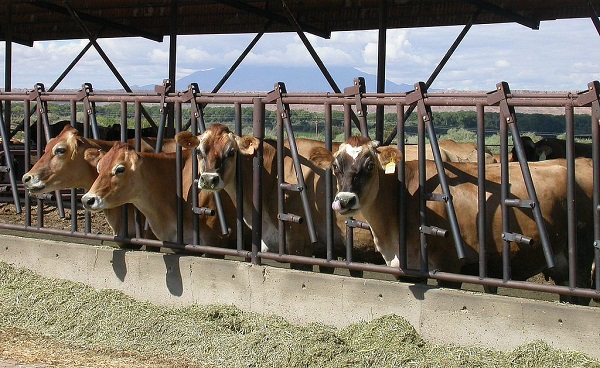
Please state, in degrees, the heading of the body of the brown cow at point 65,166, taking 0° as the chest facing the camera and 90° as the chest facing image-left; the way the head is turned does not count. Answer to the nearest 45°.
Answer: approximately 90°

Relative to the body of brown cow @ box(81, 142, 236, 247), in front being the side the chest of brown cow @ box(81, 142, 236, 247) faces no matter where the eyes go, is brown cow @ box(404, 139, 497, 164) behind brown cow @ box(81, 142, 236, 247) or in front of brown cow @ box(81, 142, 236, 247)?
behind

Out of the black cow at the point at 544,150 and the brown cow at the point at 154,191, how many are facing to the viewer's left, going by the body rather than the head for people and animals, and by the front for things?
2

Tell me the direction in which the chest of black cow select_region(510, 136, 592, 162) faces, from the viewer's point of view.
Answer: to the viewer's left

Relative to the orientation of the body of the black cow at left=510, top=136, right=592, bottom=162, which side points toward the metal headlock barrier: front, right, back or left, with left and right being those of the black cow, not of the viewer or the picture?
left

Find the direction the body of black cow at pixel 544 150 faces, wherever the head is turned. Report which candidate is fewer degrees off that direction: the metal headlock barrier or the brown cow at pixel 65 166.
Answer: the brown cow

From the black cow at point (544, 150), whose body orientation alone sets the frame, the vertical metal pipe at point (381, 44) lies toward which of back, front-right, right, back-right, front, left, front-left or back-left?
front-left

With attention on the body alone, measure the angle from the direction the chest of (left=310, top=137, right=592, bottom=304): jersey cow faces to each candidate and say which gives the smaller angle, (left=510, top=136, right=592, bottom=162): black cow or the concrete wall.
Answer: the concrete wall

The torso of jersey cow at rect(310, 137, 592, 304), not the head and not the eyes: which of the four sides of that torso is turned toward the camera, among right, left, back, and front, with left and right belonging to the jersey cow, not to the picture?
left
